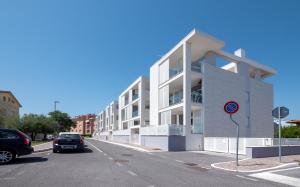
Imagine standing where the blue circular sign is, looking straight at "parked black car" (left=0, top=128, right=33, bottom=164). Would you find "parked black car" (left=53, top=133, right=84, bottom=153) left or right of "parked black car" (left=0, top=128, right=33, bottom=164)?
right

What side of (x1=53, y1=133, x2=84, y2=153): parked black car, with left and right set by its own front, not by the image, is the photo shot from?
back

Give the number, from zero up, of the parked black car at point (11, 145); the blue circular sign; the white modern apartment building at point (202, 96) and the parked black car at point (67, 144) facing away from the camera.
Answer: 1

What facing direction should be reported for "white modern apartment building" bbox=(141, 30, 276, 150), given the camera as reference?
facing the viewer and to the left of the viewer

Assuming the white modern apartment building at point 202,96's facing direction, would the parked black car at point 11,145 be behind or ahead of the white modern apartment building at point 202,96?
ahead

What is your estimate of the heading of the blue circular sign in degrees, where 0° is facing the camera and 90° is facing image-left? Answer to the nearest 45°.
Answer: approximately 0°

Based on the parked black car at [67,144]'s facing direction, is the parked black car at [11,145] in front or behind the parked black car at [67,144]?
behind

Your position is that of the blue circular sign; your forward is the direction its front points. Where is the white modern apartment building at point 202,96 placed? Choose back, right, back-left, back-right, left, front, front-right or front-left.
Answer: back

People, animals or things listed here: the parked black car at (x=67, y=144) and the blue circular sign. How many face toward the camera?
1

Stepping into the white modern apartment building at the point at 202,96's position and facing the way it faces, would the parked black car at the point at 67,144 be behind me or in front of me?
in front

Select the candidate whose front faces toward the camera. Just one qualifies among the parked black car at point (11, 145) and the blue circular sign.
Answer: the blue circular sign

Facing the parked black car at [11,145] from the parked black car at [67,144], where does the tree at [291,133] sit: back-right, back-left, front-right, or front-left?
back-left

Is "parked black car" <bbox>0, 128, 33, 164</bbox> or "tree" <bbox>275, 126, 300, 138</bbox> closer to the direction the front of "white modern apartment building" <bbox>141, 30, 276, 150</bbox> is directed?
the parked black car
